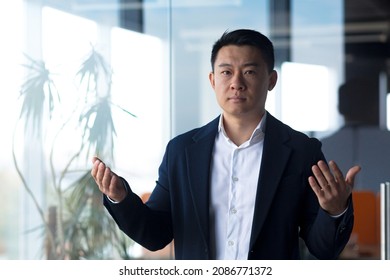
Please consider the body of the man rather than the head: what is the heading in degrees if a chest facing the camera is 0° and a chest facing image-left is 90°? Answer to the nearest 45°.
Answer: approximately 0°
